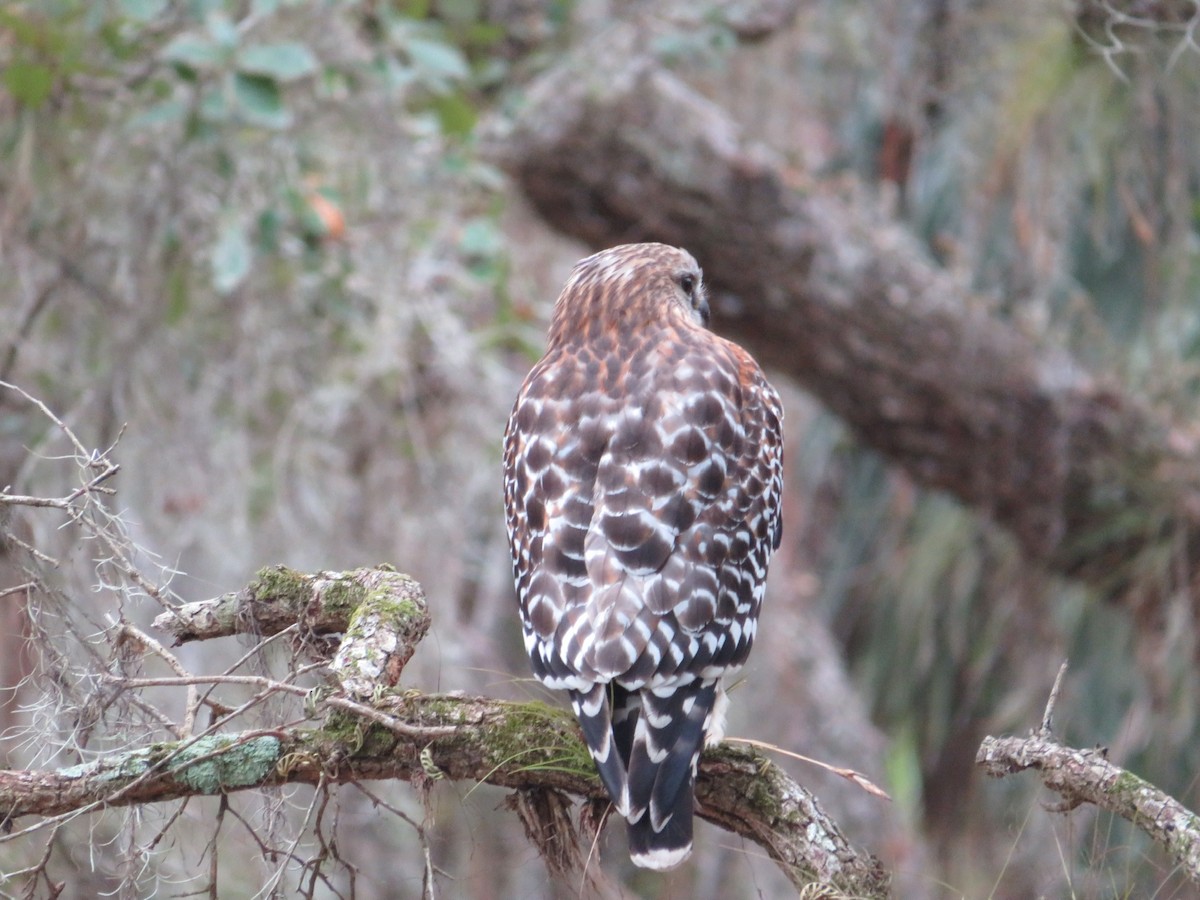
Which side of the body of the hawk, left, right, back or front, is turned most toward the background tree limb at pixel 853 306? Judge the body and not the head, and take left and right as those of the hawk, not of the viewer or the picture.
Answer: front

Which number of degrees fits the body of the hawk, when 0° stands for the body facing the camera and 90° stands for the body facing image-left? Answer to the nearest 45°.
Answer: approximately 180°

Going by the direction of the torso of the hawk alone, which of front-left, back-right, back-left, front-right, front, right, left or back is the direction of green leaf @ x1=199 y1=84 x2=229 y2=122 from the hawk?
front-left

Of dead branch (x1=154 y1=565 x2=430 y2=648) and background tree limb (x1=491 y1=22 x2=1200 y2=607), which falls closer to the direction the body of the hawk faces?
the background tree limb

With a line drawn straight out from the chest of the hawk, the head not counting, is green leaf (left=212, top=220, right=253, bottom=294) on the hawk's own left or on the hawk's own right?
on the hawk's own left

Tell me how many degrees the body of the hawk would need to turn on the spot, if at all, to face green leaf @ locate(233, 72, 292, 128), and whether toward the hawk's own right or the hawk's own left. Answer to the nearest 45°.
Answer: approximately 45° to the hawk's own left
